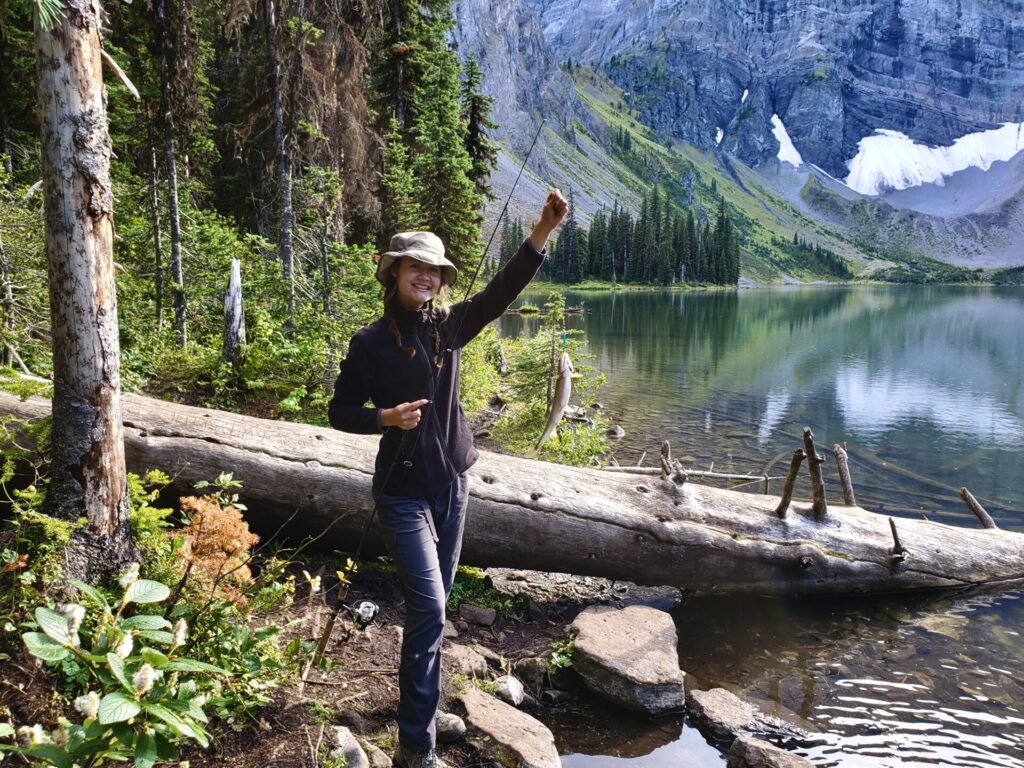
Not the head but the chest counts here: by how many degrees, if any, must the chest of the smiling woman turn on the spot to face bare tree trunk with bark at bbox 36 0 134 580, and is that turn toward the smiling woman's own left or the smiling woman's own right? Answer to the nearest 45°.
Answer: approximately 135° to the smiling woman's own right

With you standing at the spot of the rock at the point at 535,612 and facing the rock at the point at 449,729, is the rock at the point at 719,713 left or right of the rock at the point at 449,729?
left

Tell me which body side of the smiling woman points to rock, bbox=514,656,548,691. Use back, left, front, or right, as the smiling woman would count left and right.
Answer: left

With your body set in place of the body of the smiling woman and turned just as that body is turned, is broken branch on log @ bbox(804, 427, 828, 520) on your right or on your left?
on your left

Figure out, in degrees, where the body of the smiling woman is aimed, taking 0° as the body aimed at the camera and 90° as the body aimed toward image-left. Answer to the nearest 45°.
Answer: approximately 315°

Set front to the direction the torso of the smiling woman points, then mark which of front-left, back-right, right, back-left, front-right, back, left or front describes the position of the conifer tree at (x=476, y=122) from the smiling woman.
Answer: back-left
